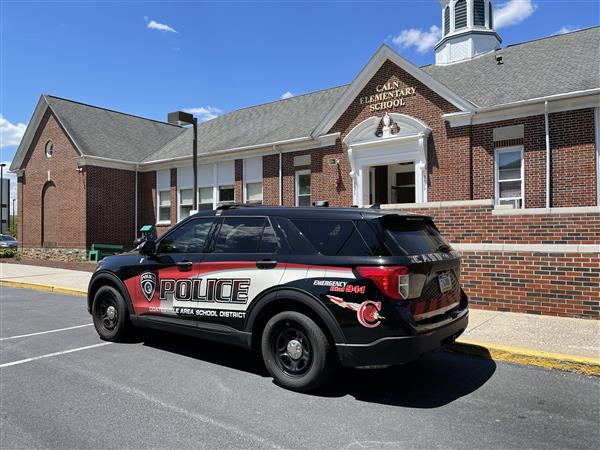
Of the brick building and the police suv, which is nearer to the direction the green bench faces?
the police suv

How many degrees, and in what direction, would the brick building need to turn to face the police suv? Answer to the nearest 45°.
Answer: approximately 45° to its left

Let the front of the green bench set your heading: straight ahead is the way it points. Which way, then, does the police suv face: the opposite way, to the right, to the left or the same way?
to the right

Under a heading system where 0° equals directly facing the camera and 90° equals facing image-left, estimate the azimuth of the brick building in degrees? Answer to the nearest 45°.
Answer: approximately 45°

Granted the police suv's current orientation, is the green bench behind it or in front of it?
in front

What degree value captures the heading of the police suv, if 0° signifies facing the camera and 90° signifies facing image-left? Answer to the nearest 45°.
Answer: approximately 135°

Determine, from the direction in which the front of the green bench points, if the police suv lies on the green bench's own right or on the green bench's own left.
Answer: on the green bench's own left
